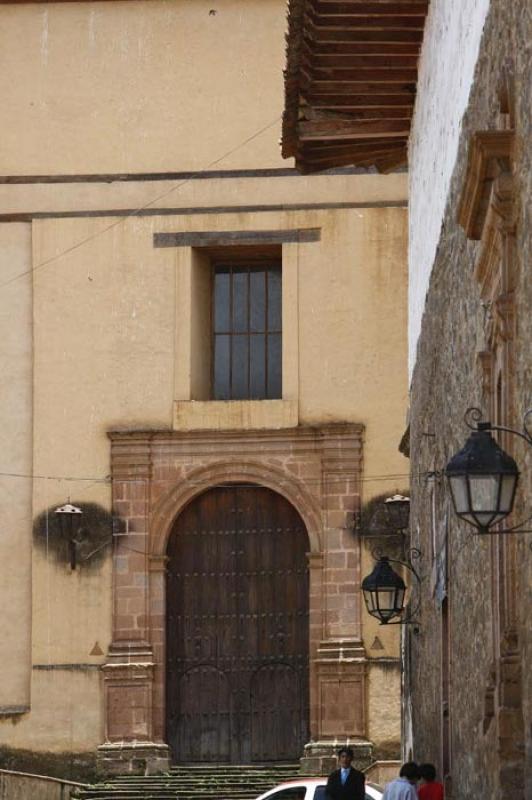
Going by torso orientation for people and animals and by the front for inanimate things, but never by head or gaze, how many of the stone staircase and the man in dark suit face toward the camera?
2

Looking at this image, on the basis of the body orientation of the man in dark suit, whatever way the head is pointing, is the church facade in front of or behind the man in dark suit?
behind

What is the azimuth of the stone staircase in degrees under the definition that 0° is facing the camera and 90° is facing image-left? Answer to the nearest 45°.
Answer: approximately 0°

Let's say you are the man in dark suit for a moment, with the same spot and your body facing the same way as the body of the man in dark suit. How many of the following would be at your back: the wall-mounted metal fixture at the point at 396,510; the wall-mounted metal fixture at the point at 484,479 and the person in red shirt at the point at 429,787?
1

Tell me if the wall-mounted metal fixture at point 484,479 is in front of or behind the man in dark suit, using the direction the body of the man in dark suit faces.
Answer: in front

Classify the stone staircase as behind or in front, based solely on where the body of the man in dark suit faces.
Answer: behind

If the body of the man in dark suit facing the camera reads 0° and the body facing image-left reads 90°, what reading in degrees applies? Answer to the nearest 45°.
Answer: approximately 0°

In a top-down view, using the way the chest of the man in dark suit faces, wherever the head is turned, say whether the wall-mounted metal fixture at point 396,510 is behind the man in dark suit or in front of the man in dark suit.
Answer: behind
